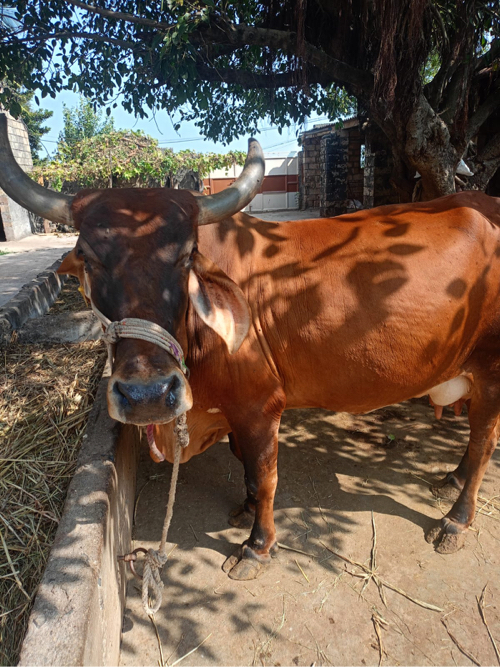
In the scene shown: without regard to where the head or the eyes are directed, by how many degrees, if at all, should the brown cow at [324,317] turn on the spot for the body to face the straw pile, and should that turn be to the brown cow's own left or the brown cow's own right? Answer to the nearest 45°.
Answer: approximately 45° to the brown cow's own right

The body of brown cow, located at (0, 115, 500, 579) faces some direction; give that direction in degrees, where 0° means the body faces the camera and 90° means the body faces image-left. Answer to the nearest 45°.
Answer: approximately 45°

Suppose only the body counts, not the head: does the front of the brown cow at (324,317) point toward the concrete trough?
yes
